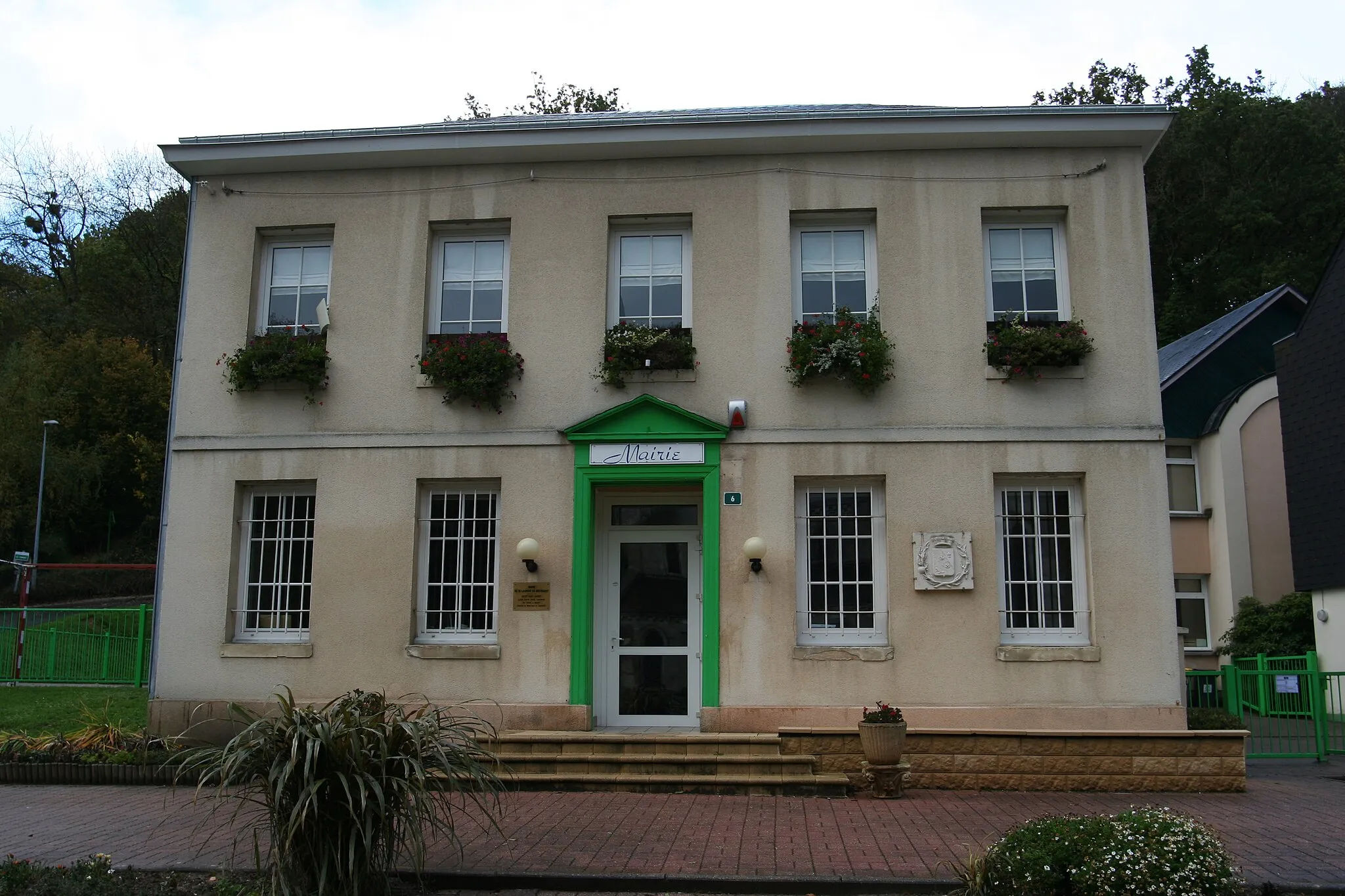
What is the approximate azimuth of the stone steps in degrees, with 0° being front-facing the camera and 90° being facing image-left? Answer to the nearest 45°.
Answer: approximately 0°

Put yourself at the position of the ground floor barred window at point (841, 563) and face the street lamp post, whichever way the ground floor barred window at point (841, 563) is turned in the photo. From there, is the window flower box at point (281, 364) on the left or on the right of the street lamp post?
left

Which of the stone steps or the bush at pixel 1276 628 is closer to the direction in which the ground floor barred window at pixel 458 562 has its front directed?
the stone steps

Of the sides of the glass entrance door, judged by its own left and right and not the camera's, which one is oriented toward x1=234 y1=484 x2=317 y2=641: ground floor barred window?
right

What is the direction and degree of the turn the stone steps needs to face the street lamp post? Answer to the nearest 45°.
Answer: approximately 135° to its right

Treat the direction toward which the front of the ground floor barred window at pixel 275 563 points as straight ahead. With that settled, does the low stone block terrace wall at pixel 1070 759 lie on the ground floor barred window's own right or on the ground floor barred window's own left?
on the ground floor barred window's own left

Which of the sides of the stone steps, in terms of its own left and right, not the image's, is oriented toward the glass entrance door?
back

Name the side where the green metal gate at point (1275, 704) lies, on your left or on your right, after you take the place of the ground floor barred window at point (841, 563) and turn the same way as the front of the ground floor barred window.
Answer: on your left

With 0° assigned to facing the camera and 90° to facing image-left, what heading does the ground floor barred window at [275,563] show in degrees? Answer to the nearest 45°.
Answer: approximately 0°

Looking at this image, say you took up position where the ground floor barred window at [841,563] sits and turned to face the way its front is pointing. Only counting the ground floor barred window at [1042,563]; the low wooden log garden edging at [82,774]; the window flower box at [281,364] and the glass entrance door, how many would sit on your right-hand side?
3
